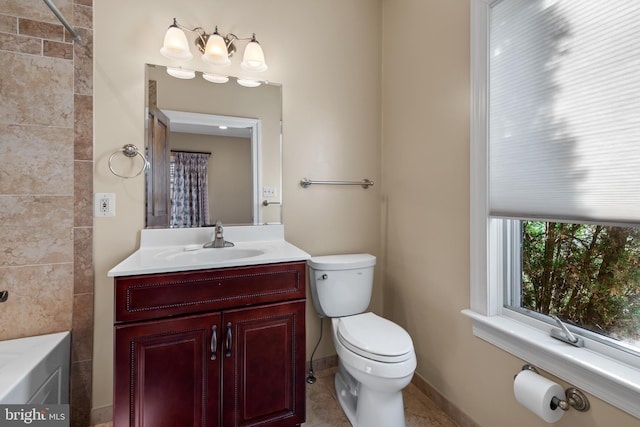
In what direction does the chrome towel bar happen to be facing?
toward the camera

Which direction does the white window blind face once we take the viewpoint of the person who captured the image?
facing the viewer and to the left of the viewer

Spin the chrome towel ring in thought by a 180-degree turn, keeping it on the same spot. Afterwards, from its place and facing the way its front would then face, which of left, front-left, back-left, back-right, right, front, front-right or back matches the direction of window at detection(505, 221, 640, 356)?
back-right

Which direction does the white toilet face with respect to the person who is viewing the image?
facing the viewer and to the right of the viewer

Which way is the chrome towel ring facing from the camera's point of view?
toward the camera

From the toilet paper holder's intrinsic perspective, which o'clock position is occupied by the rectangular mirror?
The rectangular mirror is roughly at 1 o'clock from the toilet paper holder.

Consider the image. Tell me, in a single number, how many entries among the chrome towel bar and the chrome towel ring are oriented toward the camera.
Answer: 2

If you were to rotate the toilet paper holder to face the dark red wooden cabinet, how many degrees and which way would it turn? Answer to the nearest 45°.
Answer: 0° — it already faces it

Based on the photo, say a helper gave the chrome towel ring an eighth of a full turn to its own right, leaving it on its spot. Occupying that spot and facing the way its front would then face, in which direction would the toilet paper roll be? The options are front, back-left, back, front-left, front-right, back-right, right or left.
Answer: left
